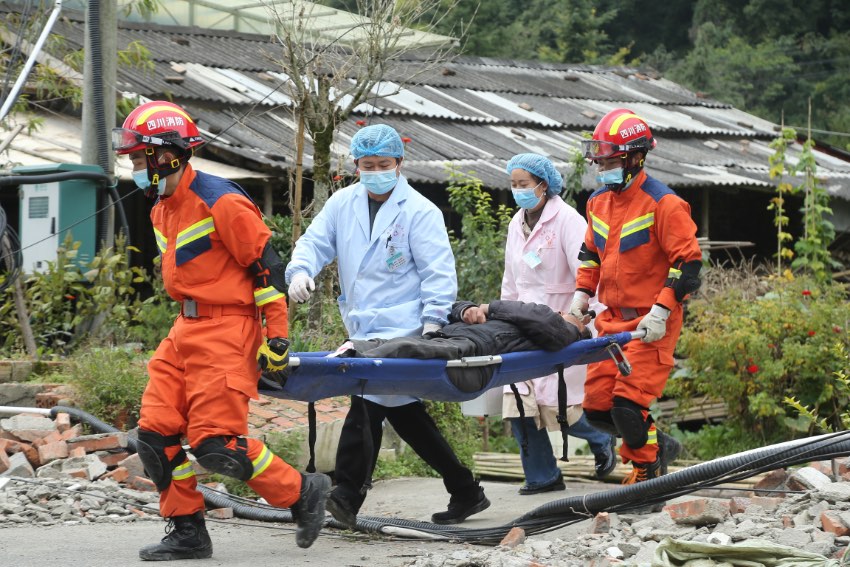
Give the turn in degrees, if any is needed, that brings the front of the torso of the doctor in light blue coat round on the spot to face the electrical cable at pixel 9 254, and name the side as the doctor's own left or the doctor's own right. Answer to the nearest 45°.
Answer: approximately 90° to the doctor's own right

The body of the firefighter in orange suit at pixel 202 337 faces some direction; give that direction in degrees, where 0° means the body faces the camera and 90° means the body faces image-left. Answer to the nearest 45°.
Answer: approximately 45°

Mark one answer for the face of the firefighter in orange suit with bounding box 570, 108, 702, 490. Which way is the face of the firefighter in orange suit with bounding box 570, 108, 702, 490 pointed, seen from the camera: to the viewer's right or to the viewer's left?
to the viewer's left

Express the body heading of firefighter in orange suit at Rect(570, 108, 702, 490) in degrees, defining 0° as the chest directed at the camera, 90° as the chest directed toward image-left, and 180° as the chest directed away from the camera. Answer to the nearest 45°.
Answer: approximately 45°

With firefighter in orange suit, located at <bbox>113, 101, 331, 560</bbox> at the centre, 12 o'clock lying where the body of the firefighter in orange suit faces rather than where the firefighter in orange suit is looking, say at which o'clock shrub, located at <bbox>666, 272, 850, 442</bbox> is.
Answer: The shrub is roughly at 6 o'clock from the firefighter in orange suit.

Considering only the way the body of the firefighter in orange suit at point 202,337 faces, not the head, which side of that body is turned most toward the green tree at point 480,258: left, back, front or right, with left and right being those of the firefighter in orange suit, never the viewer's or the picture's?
back

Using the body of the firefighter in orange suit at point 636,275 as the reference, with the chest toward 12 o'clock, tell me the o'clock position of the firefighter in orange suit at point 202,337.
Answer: the firefighter in orange suit at point 202,337 is roughly at 12 o'clock from the firefighter in orange suit at point 636,275.

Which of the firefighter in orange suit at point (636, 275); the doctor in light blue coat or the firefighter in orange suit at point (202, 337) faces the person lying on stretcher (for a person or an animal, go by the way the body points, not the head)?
the firefighter in orange suit at point (636, 275)
